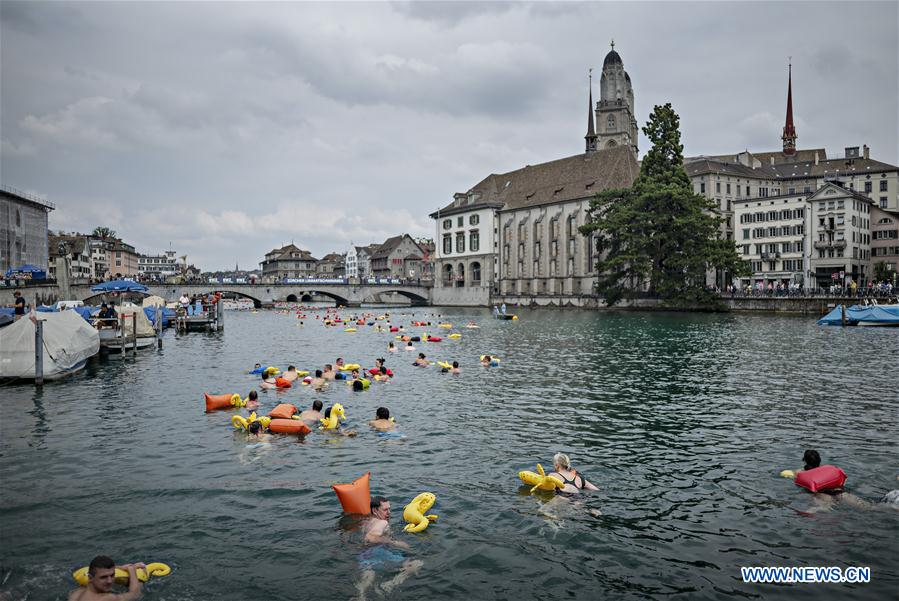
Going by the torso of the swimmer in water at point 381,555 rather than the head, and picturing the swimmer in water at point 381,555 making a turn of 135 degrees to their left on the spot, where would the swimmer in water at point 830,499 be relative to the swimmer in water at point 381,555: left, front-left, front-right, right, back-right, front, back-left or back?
back-right

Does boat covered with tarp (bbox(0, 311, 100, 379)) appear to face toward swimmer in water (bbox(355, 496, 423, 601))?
no

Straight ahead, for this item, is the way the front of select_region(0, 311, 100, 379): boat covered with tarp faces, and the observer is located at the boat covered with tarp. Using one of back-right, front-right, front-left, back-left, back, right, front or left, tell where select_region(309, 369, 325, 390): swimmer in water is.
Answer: front-right

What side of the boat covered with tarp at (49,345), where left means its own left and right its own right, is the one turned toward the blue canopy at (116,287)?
left

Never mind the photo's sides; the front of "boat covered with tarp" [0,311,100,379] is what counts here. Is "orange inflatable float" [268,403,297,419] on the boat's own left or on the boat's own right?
on the boat's own right

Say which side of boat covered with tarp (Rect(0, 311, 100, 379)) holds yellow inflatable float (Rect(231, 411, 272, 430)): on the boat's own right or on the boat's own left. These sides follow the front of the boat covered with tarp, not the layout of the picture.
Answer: on the boat's own right

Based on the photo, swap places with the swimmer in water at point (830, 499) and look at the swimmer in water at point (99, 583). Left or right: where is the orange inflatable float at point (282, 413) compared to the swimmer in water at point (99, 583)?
right

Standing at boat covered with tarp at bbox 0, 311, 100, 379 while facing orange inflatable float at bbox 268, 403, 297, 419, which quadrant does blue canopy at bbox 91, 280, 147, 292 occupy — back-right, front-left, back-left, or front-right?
back-left

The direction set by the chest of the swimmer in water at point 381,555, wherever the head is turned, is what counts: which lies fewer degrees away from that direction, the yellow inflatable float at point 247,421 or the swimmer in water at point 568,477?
the swimmer in water

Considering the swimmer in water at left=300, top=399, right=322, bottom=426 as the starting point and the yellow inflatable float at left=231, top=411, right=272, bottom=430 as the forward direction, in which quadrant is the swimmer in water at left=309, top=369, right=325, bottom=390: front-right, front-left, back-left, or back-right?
back-right

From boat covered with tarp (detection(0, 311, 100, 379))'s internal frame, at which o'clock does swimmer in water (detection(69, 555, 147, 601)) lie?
The swimmer in water is roughly at 3 o'clock from the boat covered with tarp.

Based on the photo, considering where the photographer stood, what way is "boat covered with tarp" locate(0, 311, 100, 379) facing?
facing to the right of the viewer
